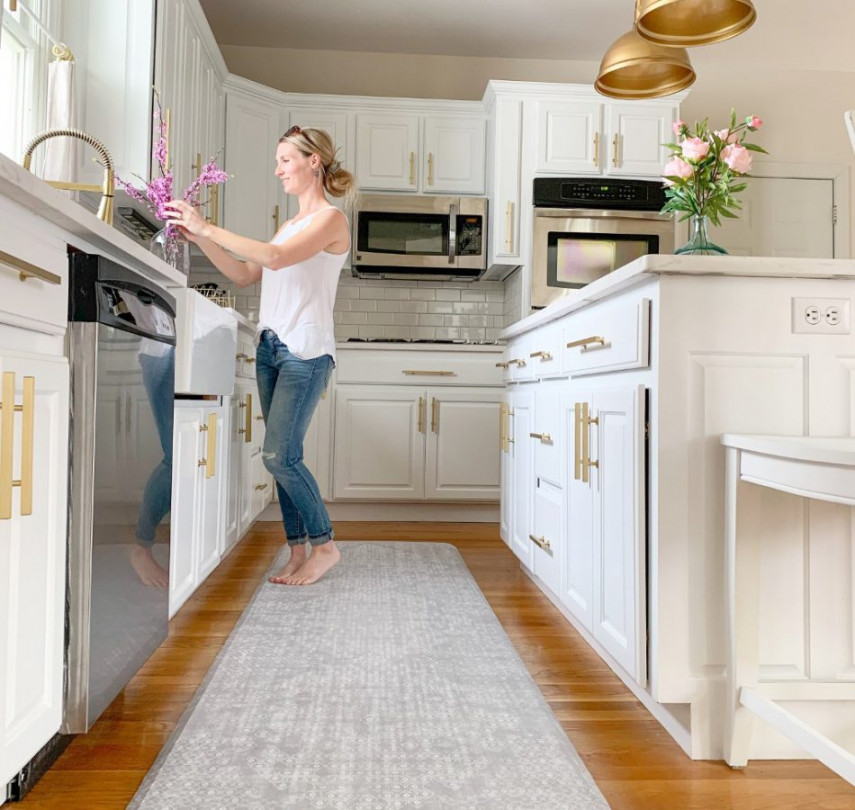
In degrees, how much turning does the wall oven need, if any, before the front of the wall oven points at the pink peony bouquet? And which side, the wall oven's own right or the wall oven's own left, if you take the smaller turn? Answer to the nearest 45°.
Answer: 0° — it already faces it

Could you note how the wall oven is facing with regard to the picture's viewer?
facing the viewer

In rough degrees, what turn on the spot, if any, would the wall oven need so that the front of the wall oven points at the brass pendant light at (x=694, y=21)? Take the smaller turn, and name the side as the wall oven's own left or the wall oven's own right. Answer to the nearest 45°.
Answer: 0° — it already faces it

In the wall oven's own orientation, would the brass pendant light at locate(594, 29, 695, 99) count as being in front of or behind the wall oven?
in front

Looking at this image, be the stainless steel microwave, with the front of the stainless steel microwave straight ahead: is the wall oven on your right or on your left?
on your left

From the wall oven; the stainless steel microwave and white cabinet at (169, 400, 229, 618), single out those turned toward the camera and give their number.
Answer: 2

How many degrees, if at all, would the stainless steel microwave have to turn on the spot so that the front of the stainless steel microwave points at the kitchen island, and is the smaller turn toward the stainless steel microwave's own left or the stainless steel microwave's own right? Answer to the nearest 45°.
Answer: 0° — it already faces it

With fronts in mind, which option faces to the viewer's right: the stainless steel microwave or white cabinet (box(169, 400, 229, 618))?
the white cabinet

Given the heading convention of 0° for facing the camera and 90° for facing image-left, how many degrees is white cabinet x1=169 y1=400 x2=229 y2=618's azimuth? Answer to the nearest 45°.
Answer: approximately 270°

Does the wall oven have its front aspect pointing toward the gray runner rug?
yes

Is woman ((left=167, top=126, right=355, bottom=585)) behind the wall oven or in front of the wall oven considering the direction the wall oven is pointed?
in front

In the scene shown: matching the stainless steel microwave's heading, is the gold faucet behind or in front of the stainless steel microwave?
in front

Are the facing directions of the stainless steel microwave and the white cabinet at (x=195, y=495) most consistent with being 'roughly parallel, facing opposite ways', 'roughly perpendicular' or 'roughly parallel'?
roughly perpendicular

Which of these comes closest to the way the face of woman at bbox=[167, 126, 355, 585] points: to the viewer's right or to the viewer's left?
to the viewer's left
